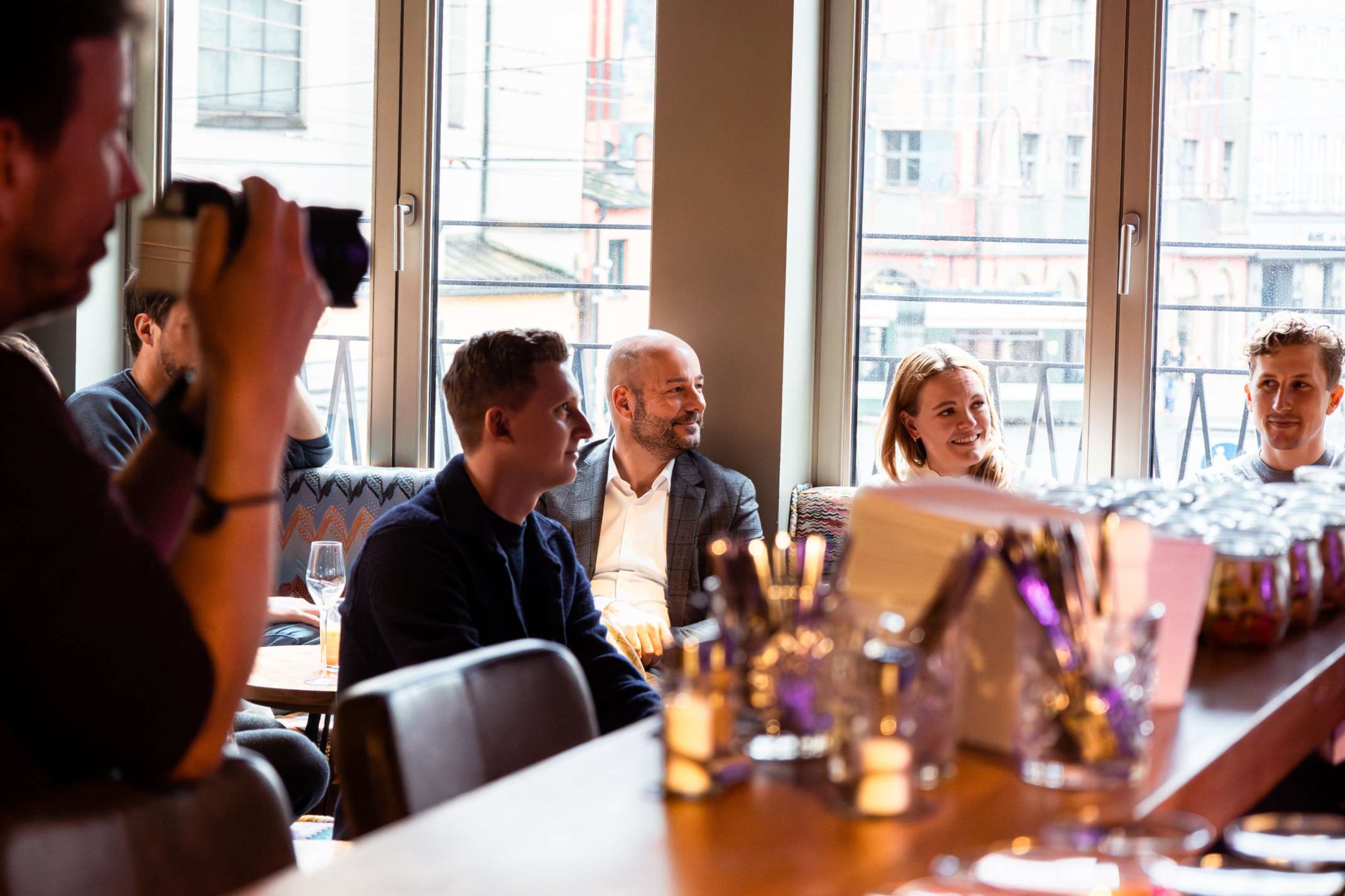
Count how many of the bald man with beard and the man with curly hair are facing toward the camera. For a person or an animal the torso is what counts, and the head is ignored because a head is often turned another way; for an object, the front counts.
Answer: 2

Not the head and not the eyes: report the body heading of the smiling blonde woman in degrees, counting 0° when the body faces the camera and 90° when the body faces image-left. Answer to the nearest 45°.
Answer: approximately 315°

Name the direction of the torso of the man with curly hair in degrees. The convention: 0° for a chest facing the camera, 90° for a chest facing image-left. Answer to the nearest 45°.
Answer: approximately 0°

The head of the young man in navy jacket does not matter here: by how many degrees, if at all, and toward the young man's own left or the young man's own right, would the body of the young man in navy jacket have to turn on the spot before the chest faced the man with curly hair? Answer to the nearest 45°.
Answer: approximately 90° to the young man's own left

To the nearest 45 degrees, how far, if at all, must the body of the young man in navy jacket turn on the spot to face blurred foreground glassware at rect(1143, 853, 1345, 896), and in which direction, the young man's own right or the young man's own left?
approximately 45° to the young man's own right

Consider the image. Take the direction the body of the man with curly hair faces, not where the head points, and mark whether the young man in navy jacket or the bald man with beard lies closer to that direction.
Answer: the young man in navy jacket

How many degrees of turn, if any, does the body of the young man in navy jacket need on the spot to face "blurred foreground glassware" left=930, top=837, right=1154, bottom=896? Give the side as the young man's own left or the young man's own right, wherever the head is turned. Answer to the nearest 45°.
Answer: approximately 45° to the young man's own right

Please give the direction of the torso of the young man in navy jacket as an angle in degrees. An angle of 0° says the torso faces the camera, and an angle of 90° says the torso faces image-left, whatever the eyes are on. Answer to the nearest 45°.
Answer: approximately 315°

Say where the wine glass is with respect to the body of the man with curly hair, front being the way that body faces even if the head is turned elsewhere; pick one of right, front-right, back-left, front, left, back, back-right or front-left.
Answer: front-right

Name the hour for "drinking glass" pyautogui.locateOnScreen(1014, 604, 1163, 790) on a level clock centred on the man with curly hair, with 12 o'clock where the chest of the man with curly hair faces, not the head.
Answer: The drinking glass is roughly at 12 o'clock from the man with curly hair.

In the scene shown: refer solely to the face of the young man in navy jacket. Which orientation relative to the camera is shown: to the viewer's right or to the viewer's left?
to the viewer's right
